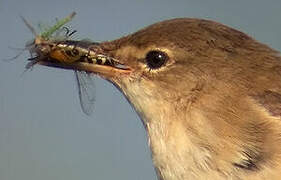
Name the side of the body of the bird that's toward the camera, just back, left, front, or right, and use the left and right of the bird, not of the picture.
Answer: left
